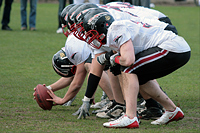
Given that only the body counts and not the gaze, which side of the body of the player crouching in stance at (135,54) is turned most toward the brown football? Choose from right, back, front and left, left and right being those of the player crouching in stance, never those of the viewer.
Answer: front

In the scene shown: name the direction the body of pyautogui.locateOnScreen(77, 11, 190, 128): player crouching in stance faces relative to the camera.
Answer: to the viewer's left
